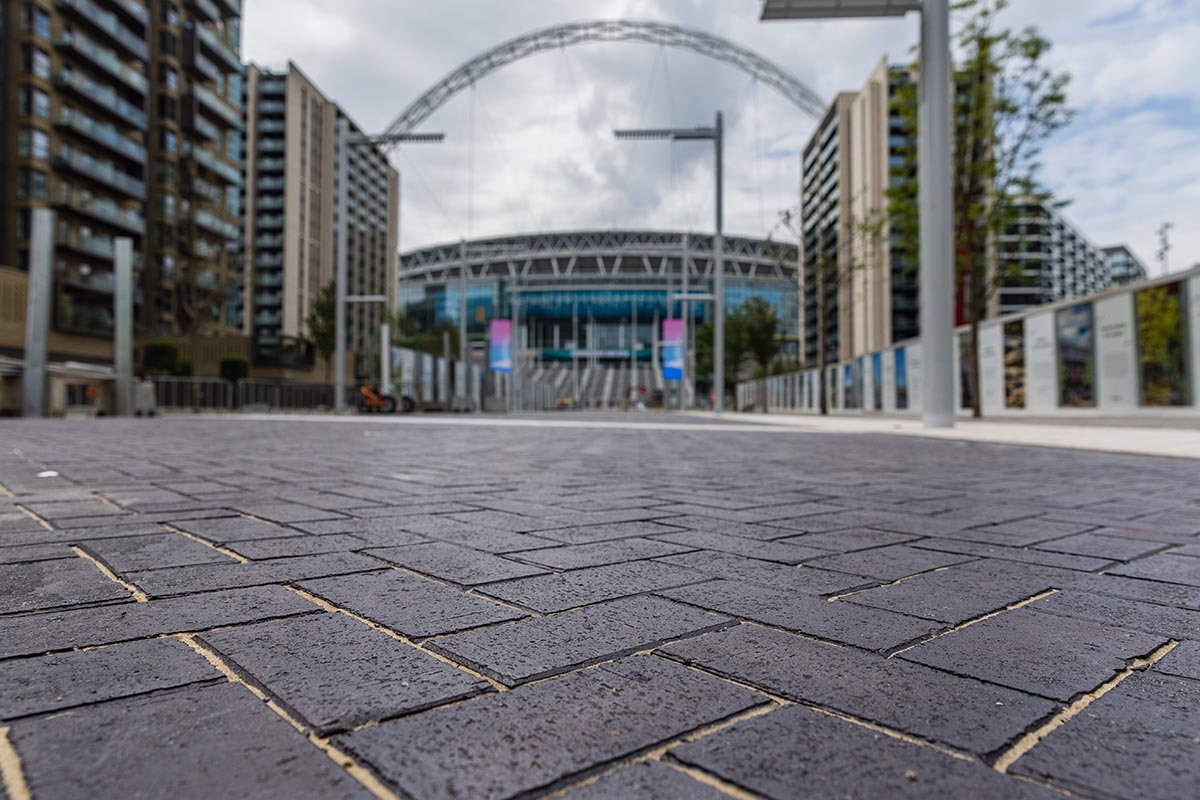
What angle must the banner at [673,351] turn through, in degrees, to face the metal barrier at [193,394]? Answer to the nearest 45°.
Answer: approximately 45° to its right

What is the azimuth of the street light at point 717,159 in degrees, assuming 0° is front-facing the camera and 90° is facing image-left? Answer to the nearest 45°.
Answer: approximately 90°

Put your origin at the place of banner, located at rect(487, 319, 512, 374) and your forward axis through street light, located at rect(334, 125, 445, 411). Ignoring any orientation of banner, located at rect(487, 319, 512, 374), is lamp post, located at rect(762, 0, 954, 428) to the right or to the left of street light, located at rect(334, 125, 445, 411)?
left

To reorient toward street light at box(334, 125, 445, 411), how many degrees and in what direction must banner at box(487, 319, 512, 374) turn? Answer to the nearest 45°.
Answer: approximately 45° to its right

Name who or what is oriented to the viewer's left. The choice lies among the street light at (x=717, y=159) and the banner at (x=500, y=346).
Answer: the street light

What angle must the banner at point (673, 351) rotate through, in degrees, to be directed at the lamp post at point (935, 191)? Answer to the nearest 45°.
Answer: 0° — it already faces it

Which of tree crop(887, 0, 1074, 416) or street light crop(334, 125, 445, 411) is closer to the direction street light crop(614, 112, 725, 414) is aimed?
the street light

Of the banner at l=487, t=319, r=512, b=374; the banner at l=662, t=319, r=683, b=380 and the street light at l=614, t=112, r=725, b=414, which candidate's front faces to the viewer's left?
the street light

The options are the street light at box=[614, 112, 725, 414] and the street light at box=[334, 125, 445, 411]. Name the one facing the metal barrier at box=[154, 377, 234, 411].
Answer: the street light at box=[614, 112, 725, 414]

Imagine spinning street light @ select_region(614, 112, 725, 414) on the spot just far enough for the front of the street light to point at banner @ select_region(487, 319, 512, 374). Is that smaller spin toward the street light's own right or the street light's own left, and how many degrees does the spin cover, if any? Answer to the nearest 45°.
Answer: approximately 45° to the street light's own right

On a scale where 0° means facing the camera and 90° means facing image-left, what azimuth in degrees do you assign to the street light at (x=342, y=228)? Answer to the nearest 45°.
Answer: approximately 270°
